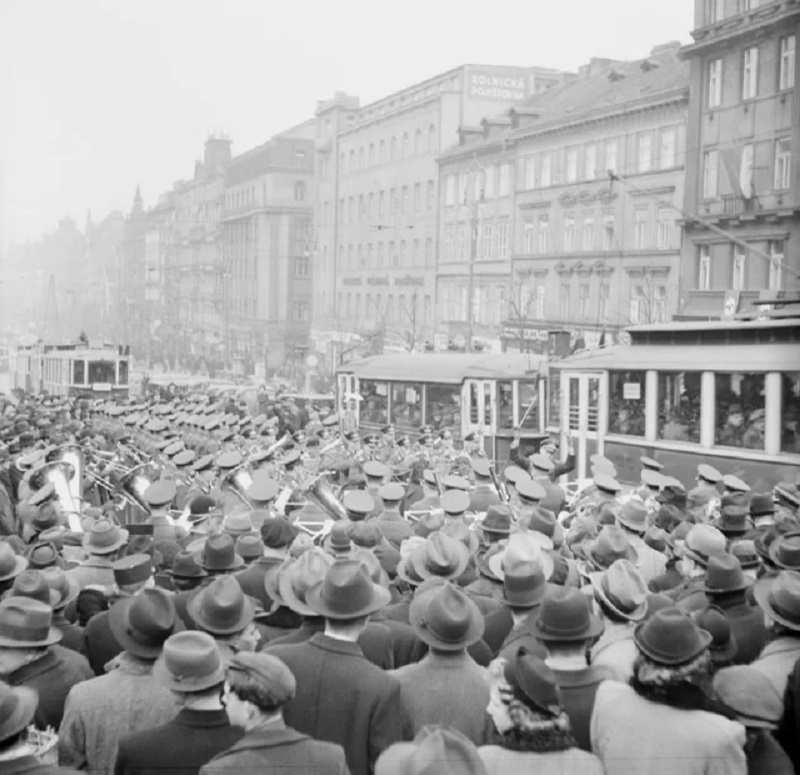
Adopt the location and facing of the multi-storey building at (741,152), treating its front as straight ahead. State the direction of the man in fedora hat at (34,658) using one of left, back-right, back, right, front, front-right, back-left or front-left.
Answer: front-left

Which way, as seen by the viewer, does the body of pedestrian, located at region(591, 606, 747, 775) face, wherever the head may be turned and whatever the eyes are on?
away from the camera

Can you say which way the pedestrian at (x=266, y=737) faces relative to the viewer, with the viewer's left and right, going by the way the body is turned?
facing away from the viewer and to the left of the viewer

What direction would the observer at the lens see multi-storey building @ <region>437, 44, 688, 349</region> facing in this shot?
facing the viewer and to the left of the viewer

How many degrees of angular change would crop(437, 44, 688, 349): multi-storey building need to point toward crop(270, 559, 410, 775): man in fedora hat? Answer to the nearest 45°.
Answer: approximately 45° to its left

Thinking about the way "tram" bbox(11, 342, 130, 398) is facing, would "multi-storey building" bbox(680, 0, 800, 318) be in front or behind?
in front

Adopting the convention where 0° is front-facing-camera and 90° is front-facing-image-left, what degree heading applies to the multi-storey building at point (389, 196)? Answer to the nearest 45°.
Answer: approximately 45°

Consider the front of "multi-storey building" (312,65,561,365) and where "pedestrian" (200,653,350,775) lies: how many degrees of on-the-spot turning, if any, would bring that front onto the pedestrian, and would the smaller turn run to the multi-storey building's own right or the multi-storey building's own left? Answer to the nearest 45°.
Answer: approximately 45° to the multi-storey building's own left

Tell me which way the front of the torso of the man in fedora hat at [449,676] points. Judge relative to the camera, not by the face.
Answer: away from the camera

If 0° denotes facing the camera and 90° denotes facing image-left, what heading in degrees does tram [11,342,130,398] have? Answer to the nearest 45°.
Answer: approximately 315°

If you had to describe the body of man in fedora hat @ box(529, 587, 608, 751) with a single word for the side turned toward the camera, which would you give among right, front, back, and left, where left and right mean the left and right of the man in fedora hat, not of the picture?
back

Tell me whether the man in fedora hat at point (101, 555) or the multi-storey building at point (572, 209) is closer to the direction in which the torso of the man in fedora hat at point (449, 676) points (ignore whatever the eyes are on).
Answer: the multi-storey building
